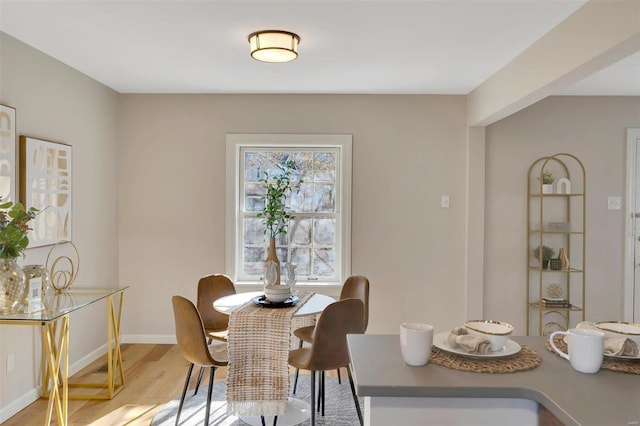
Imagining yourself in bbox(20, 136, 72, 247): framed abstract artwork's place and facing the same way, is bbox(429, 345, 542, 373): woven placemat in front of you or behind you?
in front

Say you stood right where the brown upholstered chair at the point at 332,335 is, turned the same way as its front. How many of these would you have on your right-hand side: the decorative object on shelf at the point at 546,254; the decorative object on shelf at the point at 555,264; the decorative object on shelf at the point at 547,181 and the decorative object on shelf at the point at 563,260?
4

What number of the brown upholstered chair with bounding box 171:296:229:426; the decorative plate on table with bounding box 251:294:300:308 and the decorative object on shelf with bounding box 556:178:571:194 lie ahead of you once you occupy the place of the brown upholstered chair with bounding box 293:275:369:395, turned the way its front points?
2

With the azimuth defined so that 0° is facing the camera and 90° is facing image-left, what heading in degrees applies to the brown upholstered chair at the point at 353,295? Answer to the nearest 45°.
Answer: approximately 45°

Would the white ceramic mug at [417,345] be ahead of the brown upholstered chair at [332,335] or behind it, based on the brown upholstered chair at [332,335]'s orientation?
behind

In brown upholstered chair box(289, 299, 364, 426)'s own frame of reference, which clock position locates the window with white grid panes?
The window with white grid panes is roughly at 1 o'clock from the brown upholstered chair.

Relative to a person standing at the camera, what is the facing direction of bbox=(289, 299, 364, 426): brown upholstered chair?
facing away from the viewer and to the left of the viewer

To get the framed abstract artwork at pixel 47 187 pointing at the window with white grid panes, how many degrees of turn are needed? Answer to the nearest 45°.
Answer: approximately 45° to its left

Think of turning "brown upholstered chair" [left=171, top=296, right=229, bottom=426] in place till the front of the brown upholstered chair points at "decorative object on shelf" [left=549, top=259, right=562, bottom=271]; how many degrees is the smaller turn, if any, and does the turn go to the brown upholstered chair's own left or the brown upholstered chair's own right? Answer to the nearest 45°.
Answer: approximately 45° to the brown upholstered chair's own right

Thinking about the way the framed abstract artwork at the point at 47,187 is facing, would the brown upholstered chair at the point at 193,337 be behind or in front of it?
in front

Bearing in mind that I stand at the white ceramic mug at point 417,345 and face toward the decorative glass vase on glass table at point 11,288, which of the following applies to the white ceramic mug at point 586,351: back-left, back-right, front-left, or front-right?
back-right

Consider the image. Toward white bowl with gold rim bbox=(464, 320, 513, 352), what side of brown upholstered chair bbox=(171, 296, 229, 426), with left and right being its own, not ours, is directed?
right
